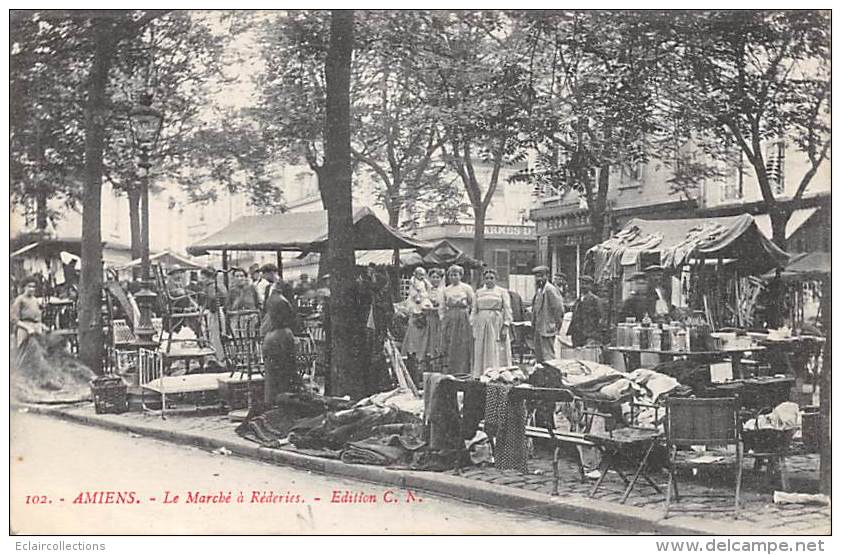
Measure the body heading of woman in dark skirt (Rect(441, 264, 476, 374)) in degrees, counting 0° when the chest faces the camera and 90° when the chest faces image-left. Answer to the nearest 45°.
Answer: approximately 0°

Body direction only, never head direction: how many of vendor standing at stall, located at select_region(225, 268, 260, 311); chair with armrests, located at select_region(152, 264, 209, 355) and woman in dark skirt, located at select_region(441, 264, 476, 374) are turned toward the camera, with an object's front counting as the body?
2

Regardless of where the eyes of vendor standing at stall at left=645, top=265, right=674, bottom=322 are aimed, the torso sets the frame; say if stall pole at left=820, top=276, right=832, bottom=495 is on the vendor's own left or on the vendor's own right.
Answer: on the vendor's own left

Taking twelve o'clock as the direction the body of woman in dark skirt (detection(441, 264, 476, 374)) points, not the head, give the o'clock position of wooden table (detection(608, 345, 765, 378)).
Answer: The wooden table is roughly at 10 o'clock from the woman in dark skirt.

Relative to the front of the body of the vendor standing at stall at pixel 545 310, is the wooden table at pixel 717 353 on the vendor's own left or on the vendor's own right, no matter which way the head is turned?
on the vendor's own left

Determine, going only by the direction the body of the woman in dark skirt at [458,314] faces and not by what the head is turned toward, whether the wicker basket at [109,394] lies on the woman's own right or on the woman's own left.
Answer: on the woman's own right

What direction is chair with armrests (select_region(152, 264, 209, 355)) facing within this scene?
to the viewer's right

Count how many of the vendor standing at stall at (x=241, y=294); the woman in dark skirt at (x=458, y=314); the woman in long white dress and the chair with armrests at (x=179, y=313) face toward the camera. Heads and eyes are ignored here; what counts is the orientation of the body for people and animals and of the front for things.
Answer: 3

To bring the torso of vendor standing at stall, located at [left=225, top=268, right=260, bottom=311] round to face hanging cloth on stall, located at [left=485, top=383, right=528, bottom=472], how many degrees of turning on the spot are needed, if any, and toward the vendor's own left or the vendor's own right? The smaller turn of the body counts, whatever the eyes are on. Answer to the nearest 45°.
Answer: approximately 45° to the vendor's own left

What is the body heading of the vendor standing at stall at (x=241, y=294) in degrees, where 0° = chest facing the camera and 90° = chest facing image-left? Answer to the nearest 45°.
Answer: approximately 0°
